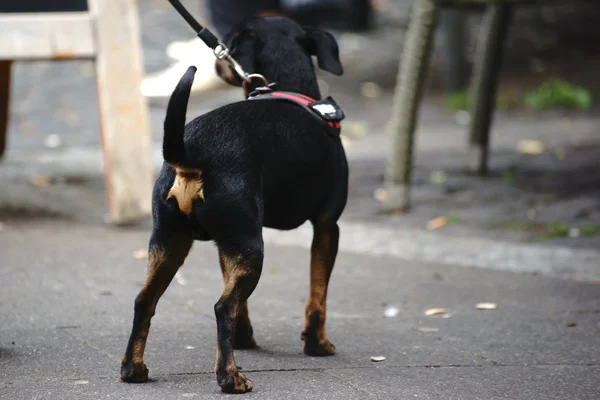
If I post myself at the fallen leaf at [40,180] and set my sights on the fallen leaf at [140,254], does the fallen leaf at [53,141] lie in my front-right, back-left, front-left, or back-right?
back-left

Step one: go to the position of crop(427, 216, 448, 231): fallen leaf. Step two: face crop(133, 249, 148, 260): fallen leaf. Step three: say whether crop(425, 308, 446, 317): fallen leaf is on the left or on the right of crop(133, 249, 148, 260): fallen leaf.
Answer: left

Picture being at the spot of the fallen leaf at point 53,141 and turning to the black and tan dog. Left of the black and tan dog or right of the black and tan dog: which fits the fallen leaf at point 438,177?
left

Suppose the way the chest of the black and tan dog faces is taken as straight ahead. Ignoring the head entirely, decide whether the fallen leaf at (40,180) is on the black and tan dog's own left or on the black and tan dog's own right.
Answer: on the black and tan dog's own left

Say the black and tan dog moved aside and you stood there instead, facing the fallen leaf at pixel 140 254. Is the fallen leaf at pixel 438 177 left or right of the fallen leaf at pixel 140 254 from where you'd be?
right

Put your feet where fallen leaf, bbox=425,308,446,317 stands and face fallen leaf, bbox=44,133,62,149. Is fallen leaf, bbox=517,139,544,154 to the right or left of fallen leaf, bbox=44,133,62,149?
right

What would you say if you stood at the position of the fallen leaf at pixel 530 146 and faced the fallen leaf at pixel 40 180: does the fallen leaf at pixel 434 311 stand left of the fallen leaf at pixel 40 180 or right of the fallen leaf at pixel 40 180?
left

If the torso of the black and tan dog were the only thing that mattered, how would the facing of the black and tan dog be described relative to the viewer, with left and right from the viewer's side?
facing away from the viewer and to the right of the viewer

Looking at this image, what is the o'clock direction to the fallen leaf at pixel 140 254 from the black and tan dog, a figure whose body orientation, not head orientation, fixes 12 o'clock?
The fallen leaf is roughly at 10 o'clock from the black and tan dog.

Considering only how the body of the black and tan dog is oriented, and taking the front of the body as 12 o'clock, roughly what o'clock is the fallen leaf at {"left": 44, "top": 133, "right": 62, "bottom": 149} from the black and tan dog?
The fallen leaf is roughly at 10 o'clock from the black and tan dog.

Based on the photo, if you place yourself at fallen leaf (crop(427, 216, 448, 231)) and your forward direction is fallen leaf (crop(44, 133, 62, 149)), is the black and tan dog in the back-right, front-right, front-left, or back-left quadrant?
back-left

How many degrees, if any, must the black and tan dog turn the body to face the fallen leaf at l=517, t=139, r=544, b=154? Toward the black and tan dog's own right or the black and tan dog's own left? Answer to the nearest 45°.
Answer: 0° — it already faces it
